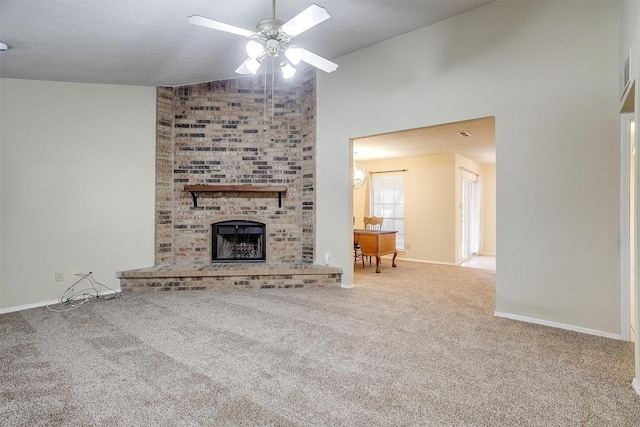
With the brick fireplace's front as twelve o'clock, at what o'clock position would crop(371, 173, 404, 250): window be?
The window is roughly at 8 o'clock from the brick fireplace.

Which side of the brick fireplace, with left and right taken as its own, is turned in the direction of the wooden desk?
left

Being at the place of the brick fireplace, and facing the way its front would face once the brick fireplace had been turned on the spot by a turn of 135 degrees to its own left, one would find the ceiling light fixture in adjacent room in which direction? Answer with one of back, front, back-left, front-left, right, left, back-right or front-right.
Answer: front

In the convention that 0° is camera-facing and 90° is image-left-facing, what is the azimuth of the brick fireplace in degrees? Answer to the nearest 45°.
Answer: approximately 0°
